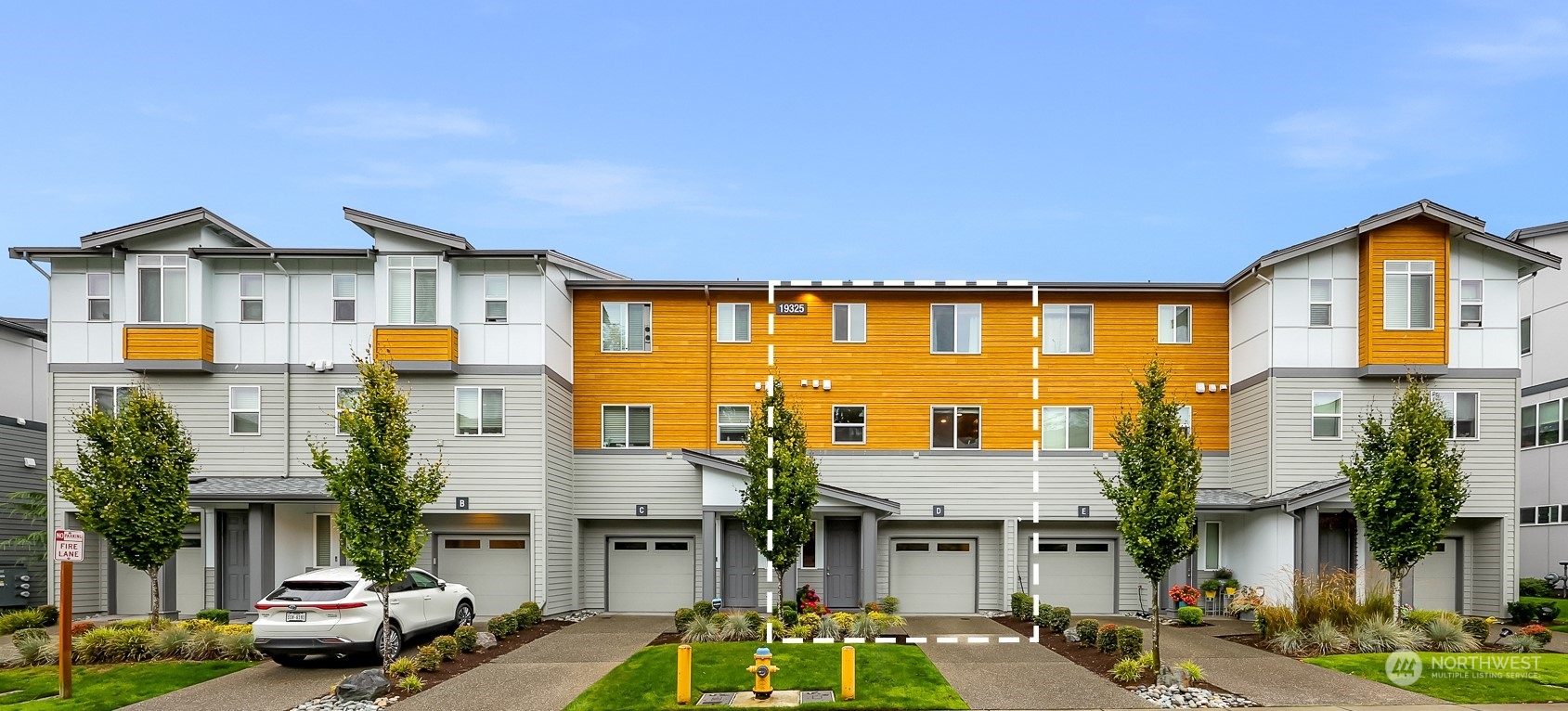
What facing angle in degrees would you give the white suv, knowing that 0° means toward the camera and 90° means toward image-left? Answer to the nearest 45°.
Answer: approximately 225°

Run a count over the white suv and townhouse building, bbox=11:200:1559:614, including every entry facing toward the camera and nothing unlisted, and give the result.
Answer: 1

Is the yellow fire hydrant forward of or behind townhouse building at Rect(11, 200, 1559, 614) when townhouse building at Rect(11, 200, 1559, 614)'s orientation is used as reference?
forward

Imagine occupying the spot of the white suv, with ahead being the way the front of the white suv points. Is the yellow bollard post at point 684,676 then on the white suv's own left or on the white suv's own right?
on the white suv's own right

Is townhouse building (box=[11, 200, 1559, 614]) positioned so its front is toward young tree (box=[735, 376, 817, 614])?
yes

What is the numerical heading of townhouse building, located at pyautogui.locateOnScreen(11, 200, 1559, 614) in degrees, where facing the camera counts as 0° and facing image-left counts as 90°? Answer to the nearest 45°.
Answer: approximately 0°

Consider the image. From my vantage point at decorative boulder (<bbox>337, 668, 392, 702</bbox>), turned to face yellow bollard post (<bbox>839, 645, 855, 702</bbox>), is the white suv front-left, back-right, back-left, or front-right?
back-left

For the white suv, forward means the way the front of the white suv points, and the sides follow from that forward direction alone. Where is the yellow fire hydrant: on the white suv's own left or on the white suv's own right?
on the white suv's own right

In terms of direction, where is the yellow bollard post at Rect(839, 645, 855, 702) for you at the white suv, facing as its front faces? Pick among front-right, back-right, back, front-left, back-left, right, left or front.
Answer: right
